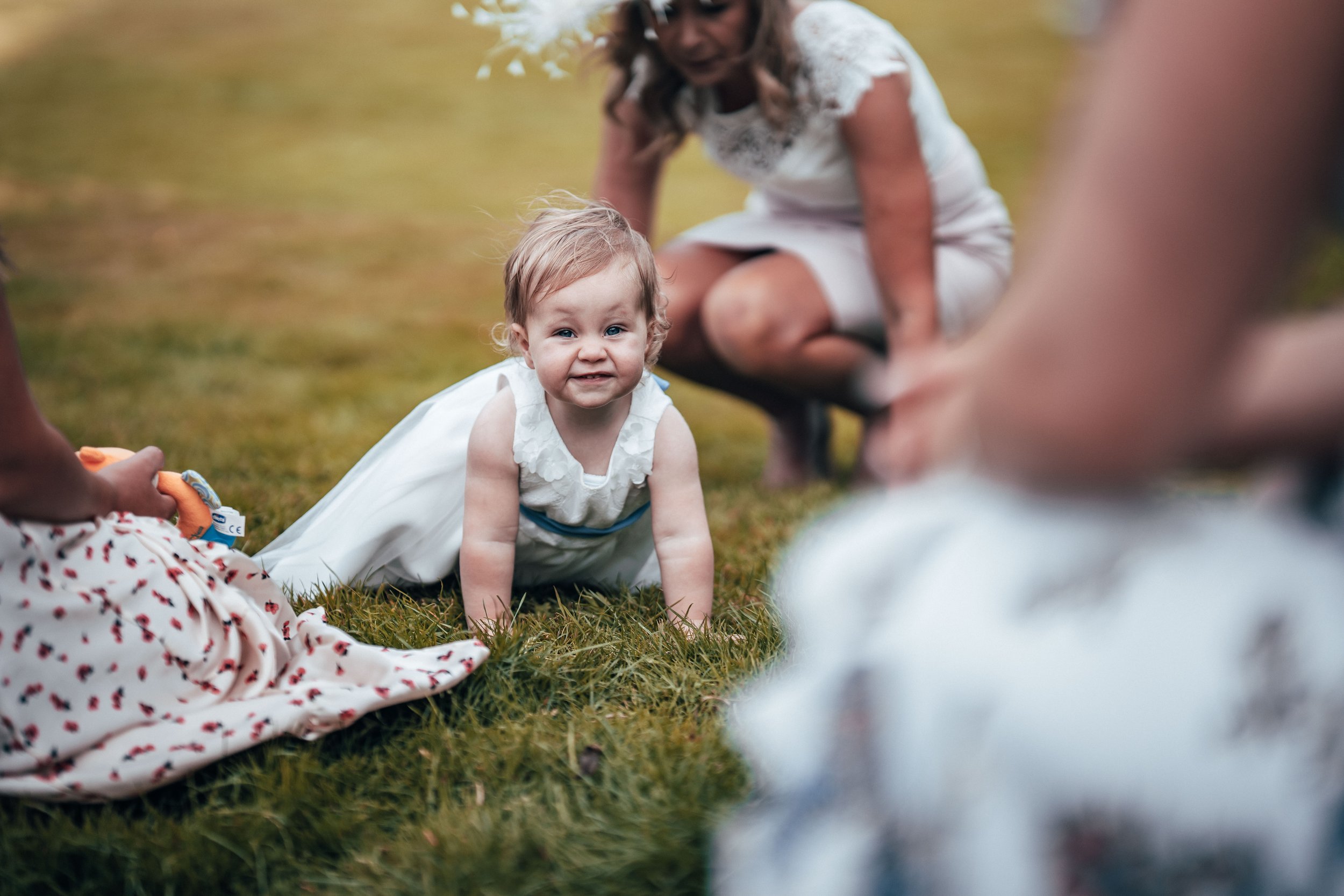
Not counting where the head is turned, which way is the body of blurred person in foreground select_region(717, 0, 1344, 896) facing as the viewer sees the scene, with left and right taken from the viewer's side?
facing to the left of the viewer

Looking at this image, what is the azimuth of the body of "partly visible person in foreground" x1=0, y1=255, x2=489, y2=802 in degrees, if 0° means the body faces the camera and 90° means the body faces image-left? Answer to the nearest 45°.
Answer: approximately 270°

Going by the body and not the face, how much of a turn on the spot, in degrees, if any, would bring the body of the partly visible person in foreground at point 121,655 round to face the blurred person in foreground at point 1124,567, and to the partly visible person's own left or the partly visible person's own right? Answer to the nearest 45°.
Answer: approximately 45° to the partly visible person's own right
